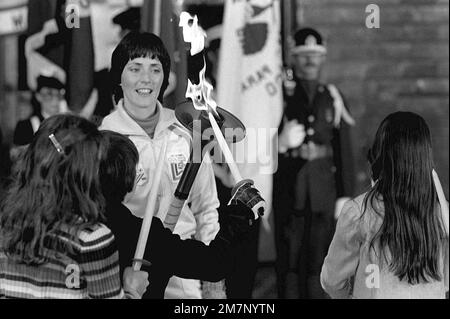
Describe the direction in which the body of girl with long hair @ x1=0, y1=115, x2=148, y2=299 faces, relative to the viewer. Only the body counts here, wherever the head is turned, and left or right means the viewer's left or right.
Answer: facing away from the viewer and to the right of the viewer

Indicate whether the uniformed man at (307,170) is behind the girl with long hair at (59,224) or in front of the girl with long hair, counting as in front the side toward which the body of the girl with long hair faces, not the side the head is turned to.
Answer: in front

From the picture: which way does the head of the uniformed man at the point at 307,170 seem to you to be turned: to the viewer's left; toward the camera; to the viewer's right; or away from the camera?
toward the camera

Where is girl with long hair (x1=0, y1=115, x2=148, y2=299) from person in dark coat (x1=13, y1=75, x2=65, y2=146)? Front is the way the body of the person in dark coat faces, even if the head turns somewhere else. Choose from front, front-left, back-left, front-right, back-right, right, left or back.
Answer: front

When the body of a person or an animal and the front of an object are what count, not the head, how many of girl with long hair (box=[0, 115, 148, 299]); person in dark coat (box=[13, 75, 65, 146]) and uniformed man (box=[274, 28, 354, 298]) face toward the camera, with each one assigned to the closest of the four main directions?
2

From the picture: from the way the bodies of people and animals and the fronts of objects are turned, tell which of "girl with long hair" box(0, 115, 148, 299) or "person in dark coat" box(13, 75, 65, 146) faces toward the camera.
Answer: the person in dark coat

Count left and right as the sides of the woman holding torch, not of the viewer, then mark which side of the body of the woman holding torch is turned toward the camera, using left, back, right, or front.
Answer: front

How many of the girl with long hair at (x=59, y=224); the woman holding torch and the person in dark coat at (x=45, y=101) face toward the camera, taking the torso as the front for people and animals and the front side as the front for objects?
2

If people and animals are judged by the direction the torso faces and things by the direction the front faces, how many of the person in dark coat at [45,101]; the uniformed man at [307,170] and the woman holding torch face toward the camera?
3

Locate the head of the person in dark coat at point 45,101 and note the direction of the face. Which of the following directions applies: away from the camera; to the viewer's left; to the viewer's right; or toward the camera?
toward the camera

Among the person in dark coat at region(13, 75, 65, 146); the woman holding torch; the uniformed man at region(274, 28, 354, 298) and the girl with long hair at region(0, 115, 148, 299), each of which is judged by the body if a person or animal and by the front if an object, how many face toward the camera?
3

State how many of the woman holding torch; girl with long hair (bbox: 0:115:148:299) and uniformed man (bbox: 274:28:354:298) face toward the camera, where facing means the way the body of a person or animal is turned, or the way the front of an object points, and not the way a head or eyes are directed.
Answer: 2

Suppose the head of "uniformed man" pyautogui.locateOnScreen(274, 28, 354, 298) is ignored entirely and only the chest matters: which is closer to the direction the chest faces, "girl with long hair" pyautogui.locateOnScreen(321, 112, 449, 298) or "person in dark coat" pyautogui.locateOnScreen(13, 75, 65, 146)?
the girl with long hair

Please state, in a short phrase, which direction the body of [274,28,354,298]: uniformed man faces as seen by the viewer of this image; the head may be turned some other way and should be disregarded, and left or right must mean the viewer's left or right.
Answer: facing the viewer

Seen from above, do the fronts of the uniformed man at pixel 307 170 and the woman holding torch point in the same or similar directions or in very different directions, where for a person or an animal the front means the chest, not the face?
same or similar directions
